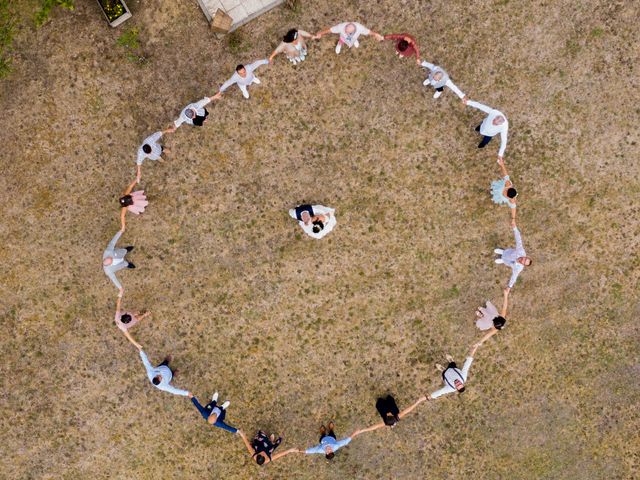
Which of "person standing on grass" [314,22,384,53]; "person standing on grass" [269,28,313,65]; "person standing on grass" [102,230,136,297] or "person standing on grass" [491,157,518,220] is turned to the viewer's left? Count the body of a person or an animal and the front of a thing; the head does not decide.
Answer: "person standing on grass" [491,157,518,220]

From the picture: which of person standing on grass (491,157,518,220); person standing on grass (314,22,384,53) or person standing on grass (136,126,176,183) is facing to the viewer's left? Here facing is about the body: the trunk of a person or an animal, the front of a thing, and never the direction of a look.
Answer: person standing on grass (491,157,518,220)

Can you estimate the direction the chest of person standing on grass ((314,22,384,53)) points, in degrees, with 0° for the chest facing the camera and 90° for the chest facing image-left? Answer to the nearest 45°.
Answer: approximately 0°

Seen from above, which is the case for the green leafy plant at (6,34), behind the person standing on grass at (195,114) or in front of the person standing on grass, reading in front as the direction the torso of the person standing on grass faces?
behind

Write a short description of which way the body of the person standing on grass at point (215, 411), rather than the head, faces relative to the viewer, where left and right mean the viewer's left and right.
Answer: facing away from the viewer and to the right of the viewer

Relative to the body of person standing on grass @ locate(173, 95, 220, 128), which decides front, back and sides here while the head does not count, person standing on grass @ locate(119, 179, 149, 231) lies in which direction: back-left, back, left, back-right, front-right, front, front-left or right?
back-right
